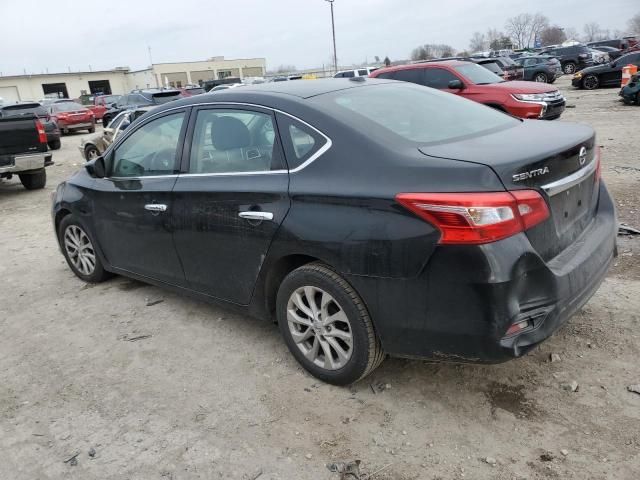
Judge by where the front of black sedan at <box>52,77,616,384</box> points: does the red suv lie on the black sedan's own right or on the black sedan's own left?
on the black sedan's own right

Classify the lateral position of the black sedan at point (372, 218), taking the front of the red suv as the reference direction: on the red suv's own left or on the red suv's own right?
on the red suv's own right

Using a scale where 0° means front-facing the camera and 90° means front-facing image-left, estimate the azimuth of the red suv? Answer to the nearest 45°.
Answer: approximately 315°

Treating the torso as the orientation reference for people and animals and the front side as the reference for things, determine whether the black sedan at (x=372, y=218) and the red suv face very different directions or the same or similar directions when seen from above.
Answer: very different directions

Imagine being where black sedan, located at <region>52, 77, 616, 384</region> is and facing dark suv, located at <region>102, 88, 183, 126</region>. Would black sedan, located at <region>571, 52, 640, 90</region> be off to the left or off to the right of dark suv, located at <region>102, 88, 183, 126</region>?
right

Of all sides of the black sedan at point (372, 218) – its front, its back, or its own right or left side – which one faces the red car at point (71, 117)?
front

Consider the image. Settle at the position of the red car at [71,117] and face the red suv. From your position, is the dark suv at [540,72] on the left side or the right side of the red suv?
left

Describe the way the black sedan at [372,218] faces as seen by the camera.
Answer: facing away from the viewer and to the left of the viewer

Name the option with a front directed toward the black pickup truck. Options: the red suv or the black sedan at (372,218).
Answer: the black sedan

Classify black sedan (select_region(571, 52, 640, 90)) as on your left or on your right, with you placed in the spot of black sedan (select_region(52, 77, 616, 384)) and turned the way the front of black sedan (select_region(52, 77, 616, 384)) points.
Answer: on your right

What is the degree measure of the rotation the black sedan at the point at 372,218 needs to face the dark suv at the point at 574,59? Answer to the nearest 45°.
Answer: approximately 90° to its right

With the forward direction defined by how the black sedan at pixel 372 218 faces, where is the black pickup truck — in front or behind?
in front
